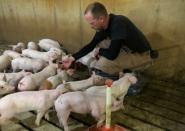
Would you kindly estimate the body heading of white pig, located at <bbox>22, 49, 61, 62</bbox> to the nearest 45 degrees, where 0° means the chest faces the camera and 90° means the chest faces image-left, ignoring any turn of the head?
approximately 270°

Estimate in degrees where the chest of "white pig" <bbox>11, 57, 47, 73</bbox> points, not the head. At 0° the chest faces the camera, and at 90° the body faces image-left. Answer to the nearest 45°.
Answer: approximately 270°

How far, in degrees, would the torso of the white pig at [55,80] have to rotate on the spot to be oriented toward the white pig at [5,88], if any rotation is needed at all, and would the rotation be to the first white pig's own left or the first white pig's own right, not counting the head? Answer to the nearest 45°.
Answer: approximately 135° to the first white pig's own left

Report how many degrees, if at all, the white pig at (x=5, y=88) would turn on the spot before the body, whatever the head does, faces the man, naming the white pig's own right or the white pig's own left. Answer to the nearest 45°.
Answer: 0° — it already faces them

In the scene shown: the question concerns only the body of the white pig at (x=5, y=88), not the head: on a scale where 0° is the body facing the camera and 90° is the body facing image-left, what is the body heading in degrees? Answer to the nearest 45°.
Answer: approximately 270°

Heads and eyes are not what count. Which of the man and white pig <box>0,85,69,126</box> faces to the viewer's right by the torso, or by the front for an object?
the white pig

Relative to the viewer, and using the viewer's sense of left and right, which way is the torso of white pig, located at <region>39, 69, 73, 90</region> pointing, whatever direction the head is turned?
facing away from the viewer and to the right of the viewer

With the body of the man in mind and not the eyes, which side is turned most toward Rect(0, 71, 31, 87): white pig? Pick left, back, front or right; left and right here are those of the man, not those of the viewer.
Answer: front

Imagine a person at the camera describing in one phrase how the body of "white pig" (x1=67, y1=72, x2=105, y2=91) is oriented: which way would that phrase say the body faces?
to the viewer's right

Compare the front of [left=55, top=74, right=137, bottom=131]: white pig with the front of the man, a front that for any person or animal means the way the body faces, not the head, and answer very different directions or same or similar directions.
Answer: very different directions

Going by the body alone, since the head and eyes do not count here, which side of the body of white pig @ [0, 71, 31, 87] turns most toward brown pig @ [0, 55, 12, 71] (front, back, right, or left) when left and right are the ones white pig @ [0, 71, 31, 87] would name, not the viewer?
left

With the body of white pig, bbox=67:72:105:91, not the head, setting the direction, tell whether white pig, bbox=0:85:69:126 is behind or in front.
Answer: behind
